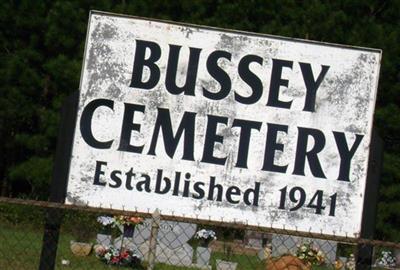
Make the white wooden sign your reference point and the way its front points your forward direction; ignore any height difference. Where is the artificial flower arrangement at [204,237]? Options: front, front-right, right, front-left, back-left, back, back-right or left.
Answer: back

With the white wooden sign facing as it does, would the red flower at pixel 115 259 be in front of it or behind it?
behind

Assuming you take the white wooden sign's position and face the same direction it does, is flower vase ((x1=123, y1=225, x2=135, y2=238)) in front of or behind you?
behind

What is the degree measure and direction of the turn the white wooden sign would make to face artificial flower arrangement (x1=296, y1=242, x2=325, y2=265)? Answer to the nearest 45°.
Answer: approximately 180°

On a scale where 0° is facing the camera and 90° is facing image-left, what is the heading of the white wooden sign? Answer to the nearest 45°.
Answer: approximately 0°

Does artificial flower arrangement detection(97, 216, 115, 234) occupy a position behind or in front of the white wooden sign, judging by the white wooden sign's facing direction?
behind

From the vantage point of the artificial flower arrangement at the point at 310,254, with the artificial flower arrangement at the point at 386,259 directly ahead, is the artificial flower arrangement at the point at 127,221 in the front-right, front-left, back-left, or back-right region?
back-left
